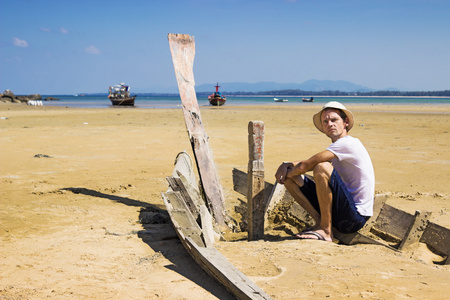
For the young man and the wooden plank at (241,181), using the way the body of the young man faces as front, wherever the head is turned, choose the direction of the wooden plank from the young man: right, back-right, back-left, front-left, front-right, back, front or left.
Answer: front-right

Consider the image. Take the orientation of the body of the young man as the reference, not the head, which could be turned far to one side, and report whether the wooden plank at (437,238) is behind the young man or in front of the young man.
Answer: behind

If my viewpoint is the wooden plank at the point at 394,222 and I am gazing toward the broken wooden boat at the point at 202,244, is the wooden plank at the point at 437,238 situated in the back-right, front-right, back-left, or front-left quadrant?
back-left

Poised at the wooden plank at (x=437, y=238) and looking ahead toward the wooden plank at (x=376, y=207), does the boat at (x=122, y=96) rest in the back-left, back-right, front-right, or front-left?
front-right

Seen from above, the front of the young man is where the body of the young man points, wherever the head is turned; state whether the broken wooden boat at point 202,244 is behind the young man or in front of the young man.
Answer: in front

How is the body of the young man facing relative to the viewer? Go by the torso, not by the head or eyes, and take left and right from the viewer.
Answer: facing to the left of the viewer

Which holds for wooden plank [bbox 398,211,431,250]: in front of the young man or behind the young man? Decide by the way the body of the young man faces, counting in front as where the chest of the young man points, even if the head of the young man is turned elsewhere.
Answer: behind
